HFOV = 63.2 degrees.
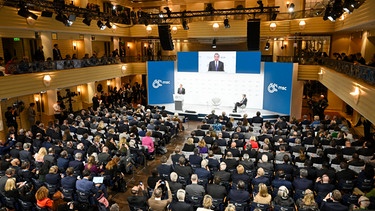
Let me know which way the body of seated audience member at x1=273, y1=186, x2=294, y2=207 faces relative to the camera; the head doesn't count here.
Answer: away from the camera

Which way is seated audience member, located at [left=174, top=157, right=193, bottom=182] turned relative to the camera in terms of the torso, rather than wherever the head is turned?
away from the camera

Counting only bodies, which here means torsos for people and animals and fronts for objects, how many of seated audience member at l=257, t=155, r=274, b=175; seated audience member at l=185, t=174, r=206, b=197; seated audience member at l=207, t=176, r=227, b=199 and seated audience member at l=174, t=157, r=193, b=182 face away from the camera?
4

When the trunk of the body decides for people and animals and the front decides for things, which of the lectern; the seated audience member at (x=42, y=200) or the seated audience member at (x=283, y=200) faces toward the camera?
the lectern

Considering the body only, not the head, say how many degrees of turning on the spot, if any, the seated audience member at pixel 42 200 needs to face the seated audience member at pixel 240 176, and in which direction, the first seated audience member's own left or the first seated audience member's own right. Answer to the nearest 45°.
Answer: approximately 45° to the first seated audience member's own right

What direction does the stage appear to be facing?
toward the camera

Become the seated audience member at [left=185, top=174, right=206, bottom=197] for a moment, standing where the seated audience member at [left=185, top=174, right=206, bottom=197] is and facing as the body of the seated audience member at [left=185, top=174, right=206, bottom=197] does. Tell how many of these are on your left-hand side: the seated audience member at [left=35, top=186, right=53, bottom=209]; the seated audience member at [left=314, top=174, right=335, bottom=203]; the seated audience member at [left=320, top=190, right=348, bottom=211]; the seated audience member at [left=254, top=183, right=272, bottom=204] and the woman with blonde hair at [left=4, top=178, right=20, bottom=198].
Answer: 2

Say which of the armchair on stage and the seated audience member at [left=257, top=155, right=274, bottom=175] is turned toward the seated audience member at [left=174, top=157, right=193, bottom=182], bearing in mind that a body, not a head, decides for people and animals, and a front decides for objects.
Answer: the armchair on stage

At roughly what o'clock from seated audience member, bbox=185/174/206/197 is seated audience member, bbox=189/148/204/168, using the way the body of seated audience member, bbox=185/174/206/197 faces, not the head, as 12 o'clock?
seated audience member, bbox=189/148/204/168 is roughly at 12 o'clock from seated audience member, bbox=185/174/206/197.

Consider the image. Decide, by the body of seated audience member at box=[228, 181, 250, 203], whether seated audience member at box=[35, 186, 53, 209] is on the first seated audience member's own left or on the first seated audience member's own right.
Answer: on the first seated audience member's own left

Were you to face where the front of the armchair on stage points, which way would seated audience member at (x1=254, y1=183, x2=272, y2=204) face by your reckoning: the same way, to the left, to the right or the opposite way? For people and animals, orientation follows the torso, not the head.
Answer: the opposite way

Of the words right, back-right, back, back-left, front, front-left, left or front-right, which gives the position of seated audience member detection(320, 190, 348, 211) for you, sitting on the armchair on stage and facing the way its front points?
front

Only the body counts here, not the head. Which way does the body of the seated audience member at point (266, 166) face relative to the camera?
away from the camera

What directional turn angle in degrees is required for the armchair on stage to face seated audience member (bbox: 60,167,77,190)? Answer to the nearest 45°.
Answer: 0° — it already faces them

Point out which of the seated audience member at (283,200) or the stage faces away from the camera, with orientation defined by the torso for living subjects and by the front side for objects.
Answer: the seated audience member

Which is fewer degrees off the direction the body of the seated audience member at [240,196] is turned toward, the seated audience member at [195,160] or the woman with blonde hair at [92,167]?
the seated audience member

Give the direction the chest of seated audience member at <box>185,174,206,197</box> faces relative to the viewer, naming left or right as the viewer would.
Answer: facing away from the viewer

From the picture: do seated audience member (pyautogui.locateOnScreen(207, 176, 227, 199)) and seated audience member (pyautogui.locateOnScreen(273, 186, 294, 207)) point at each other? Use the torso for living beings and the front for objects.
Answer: no

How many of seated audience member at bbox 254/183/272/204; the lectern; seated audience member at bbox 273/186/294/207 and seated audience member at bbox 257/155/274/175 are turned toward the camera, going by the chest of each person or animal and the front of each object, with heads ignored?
1

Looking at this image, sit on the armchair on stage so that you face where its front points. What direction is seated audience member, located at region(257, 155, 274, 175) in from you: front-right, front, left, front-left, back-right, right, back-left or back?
front

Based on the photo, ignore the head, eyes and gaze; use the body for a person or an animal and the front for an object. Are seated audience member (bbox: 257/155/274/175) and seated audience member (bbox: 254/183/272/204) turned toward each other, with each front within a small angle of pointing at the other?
no

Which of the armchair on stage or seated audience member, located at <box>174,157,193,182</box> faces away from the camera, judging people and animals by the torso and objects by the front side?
the seated audience member

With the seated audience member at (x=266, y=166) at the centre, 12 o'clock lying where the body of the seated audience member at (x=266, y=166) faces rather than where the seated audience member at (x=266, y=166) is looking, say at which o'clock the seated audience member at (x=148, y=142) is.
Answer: the seated audience member at (x=148, y=142) is roughly at 10 o'clock from the seated audience member at (x=266, y=166).
